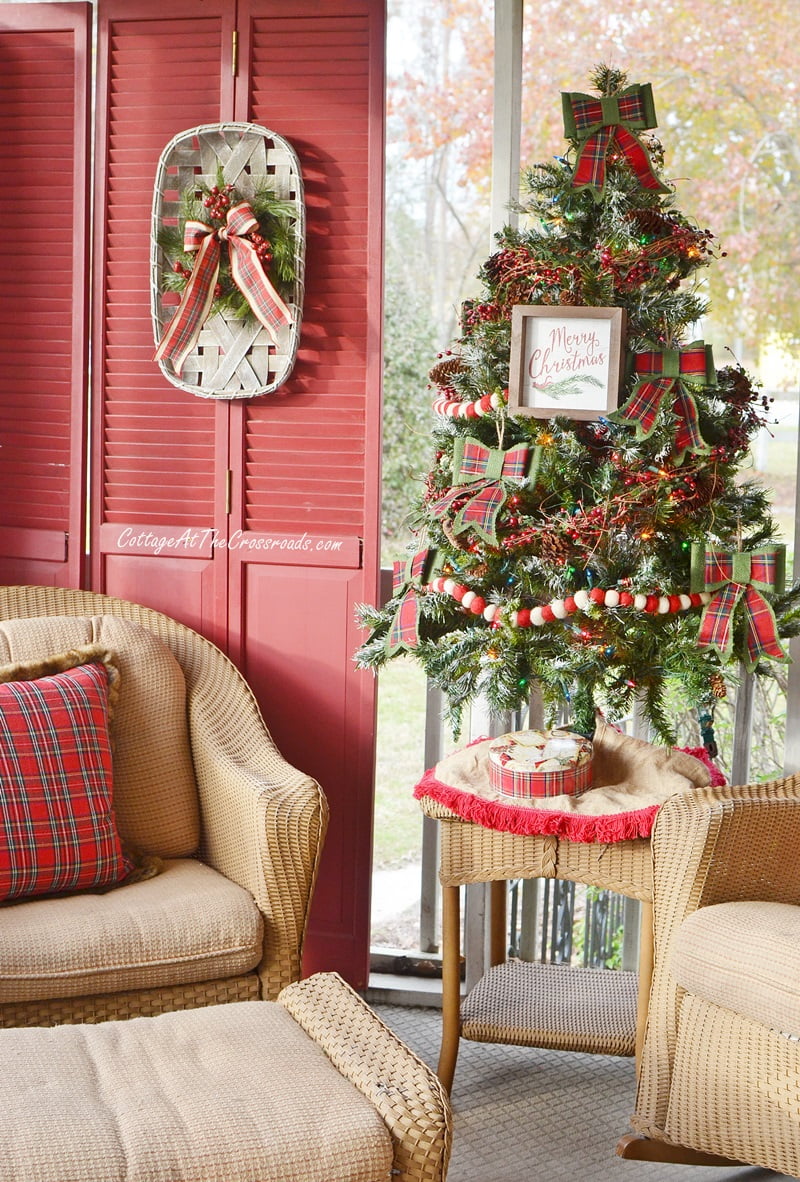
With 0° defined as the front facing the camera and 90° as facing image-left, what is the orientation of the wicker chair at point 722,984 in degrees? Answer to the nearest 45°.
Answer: approximately 45°

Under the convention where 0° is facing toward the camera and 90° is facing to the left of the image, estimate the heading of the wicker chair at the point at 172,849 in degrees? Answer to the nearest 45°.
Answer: approximately 0°

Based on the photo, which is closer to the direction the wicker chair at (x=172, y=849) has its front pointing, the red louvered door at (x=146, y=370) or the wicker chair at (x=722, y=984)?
the wicker chair

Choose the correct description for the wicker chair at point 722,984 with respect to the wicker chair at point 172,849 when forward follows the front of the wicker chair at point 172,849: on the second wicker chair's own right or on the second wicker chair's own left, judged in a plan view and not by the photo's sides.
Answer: on the second wicker chair's own left

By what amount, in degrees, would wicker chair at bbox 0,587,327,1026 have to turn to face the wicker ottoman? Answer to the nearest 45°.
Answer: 0° — it already faces it
